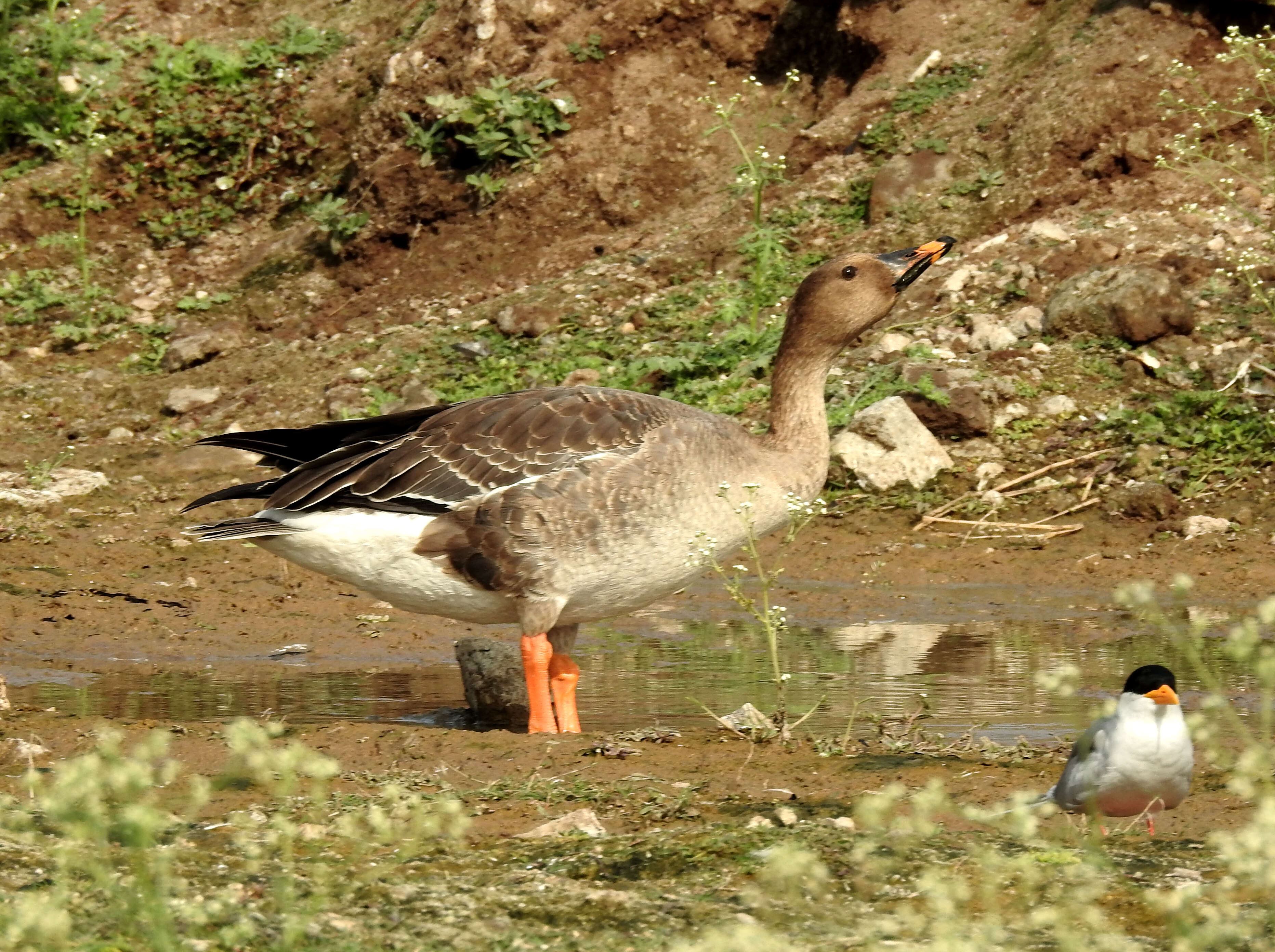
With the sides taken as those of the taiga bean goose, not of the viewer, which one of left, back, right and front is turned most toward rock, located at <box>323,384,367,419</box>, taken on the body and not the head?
left

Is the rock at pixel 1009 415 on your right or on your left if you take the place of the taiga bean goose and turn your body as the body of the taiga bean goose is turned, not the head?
on your left

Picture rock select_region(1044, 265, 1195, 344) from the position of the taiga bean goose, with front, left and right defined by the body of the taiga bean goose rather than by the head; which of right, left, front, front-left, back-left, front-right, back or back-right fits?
front-left

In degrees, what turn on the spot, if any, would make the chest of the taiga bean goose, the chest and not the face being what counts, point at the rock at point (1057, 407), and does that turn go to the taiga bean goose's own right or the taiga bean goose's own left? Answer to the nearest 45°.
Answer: approximately 45° to the taiga bean goose's own left

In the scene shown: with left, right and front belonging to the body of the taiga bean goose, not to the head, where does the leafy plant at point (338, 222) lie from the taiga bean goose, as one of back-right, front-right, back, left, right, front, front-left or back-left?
left

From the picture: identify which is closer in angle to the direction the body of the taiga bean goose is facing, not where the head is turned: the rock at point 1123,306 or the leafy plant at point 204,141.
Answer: the rock

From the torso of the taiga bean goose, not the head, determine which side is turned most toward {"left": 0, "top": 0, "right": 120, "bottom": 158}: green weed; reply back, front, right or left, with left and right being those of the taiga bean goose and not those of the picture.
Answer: left

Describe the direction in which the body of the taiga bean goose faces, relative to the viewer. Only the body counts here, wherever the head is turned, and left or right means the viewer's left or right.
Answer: facing to the right of the viewer
